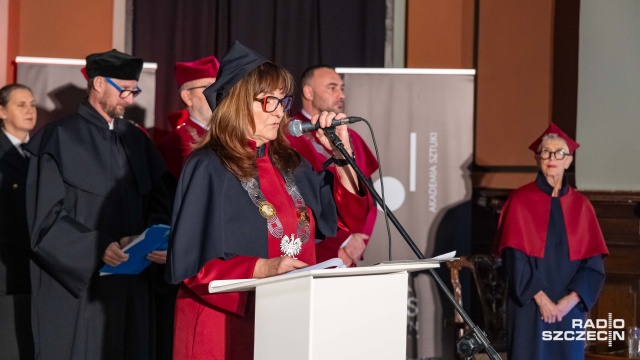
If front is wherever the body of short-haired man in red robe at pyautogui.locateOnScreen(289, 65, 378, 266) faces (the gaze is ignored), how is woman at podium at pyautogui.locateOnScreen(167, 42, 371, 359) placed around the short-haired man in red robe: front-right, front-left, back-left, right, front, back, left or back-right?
front-right

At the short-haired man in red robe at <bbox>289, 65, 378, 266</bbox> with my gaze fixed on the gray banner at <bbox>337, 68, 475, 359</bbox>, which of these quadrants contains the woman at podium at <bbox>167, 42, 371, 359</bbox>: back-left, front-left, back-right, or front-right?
back-right

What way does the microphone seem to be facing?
to the viewer's left

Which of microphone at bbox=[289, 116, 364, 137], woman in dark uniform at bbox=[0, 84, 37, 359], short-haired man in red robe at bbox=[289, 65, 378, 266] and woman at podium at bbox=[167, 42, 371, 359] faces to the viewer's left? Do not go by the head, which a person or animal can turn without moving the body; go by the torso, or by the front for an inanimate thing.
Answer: the microphone

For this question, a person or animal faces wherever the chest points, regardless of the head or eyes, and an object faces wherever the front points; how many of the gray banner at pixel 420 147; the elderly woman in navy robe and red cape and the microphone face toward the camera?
2

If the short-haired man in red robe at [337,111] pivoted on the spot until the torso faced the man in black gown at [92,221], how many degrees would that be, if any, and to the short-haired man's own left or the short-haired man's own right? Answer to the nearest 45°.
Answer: approximately 90° to the short-haired man's own right

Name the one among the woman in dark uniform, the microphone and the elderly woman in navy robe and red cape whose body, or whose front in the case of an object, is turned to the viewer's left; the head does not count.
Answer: the microphone
